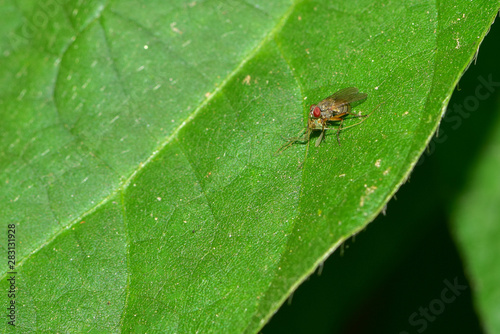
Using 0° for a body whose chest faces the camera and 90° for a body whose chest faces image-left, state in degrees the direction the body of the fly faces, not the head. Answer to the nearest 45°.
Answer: approximately 45°
